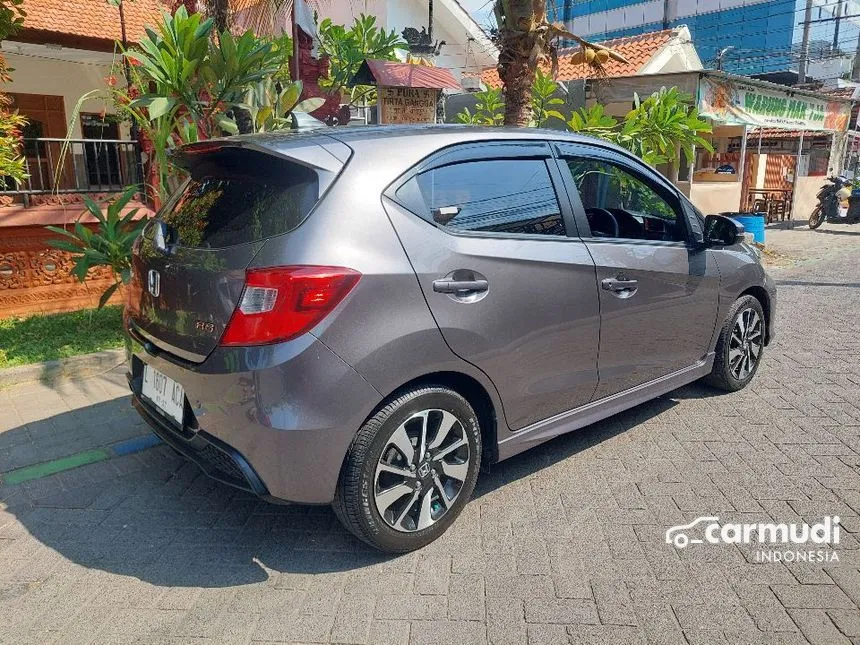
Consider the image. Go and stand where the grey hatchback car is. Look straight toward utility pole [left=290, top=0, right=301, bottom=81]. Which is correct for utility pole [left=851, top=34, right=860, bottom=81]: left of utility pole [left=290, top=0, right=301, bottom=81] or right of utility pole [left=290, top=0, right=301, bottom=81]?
right

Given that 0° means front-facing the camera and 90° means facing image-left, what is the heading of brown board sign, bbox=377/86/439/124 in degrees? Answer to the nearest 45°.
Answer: approximately 0°

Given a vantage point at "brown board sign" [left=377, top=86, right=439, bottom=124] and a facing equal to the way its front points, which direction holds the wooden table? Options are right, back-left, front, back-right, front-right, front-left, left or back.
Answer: back-left

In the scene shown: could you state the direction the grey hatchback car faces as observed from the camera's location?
facing away from the viewer and to the right of the viewer

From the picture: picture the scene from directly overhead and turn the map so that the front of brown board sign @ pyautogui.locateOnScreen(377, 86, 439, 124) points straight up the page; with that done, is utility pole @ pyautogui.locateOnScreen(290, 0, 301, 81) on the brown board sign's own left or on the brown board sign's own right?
on the brown board sign's own right

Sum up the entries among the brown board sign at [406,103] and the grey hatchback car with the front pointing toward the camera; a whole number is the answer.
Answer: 1

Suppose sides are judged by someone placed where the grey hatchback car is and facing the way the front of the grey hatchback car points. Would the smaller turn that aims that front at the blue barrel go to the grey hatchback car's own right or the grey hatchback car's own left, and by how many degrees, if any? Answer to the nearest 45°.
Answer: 0° — it already faces it

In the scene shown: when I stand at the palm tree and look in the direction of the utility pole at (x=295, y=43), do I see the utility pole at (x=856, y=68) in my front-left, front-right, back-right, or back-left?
back-right

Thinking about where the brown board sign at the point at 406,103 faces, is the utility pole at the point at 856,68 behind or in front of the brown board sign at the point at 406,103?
behind
